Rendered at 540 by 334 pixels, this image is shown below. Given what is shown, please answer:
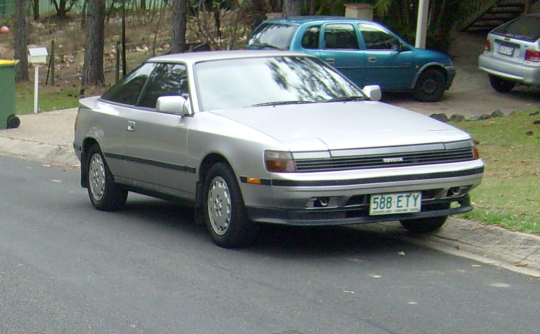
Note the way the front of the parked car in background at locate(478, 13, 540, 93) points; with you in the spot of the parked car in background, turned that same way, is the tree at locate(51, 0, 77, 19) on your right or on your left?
on your left

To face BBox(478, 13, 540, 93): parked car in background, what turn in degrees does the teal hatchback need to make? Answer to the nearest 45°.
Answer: approximately 45° to its right

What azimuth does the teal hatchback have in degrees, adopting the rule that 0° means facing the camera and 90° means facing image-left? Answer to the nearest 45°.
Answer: approximately 225°

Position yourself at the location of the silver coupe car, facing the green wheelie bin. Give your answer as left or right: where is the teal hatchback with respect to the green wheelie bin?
right

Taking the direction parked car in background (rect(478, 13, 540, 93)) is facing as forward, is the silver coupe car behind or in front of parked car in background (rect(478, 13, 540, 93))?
behind

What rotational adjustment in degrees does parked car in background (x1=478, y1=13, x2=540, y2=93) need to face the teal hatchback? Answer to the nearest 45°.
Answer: approximately 135° to its left

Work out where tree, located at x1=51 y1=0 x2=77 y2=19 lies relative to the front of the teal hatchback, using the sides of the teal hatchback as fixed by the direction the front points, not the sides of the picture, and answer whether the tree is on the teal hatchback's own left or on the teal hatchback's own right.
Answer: on the teal hatchback's own left
